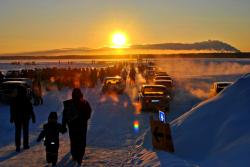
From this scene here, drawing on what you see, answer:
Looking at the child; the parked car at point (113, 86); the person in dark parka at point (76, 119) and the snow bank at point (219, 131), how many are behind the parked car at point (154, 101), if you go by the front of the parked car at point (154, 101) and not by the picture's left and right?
3

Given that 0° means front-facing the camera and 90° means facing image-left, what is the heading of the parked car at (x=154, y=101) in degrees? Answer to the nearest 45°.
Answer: approximately 180°

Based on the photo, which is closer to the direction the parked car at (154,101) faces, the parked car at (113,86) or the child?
the parked car

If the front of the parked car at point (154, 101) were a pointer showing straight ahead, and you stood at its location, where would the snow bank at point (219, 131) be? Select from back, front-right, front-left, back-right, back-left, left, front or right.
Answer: back

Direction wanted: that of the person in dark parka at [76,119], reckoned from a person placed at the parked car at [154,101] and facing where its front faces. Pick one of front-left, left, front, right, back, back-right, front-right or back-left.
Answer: back

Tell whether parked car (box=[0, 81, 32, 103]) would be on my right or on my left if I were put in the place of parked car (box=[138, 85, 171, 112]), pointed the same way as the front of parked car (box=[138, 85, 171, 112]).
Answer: on my left

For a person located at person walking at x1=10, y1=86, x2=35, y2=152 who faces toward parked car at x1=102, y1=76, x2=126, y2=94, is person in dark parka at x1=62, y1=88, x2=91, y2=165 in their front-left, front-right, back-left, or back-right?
back-right

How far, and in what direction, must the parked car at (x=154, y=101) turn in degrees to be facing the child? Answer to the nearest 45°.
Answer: approximately 180°
